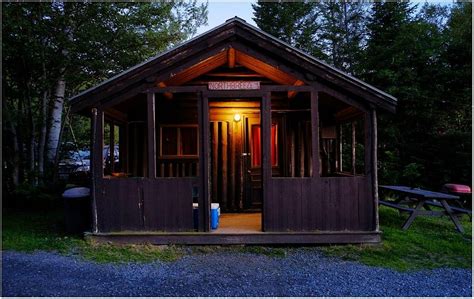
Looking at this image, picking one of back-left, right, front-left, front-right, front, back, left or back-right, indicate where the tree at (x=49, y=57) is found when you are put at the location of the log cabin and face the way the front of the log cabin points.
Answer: back-right

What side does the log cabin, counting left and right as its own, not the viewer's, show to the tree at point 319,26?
back

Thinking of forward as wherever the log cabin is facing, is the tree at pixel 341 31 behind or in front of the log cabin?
behind

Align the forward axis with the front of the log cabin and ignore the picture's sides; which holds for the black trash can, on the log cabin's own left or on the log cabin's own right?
on the log cabin's own right

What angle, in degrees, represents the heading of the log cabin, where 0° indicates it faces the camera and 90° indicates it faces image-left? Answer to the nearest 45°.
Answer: approximately 0°
